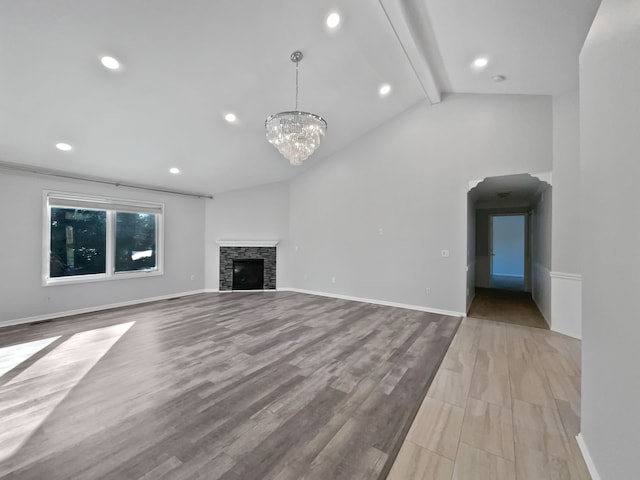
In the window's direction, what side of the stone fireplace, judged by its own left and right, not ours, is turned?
right

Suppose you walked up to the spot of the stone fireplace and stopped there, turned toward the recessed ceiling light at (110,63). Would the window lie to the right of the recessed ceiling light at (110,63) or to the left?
right

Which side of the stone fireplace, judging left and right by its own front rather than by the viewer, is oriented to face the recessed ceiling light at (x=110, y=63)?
front

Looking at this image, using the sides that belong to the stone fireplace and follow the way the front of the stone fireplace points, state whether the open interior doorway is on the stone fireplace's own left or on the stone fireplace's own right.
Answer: on the stone fireplace's own left

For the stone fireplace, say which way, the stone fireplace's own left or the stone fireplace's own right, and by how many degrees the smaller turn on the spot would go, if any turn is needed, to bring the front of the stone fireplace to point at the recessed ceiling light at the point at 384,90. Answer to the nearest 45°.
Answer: approximately 45° to the stone fireplace's own left

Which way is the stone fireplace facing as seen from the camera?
toward the camera

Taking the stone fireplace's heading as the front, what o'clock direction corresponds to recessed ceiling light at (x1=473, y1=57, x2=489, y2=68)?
The recessed ceiling light is roughly at 11 o'clock from the stone fireplace.

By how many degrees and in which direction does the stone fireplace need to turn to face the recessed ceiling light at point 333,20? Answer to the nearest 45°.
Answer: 0° — it already faces it
